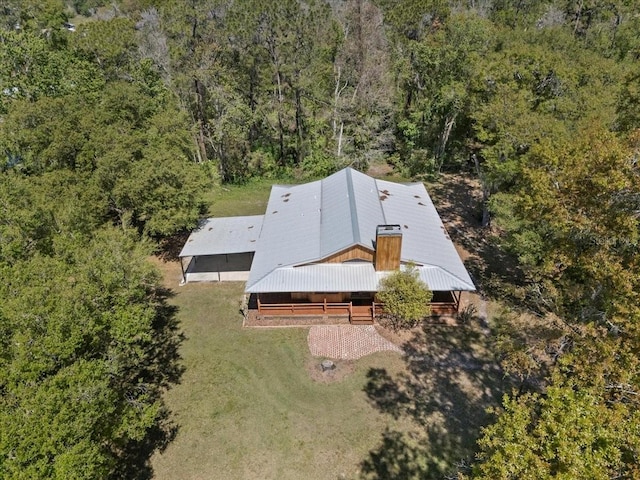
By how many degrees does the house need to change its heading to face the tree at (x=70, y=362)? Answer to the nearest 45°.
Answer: approximately 45° to its right

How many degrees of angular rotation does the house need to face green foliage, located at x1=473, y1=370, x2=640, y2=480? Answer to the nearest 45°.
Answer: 0° — it already faces it

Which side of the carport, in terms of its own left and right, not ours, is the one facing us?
front

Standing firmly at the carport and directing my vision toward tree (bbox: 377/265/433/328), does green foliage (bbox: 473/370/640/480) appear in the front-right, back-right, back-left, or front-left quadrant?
front-right

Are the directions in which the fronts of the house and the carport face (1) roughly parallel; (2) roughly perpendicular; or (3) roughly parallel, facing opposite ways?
roughly parallel

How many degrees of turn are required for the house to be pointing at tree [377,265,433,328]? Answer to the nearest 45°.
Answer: approximately 45° to its left

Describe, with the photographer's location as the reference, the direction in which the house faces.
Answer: facing the viewer

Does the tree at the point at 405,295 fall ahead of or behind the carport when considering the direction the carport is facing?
ahead
